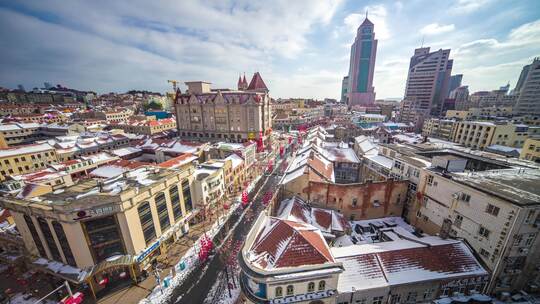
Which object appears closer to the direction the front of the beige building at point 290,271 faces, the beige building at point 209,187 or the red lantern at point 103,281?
the red lantern

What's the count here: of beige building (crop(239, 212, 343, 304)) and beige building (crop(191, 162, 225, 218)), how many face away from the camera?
0

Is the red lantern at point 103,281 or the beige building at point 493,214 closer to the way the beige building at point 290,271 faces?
the red lantern

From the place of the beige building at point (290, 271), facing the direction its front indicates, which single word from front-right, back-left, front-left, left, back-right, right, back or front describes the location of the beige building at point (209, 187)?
right

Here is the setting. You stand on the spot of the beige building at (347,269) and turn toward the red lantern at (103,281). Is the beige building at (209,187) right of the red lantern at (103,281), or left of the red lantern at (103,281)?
right

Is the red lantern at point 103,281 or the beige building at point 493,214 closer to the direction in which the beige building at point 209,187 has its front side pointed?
the beige building

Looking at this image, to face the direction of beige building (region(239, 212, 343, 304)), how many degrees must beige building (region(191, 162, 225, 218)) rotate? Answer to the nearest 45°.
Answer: approximately 45° to its right

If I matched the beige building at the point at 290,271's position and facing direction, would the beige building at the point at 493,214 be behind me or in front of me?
behind

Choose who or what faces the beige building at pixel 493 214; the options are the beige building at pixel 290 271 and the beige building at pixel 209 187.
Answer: the beige building at pixel 209 187

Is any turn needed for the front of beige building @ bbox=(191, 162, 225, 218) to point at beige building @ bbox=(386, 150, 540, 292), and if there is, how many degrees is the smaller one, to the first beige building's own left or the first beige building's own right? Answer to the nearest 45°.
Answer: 0° — it already faces it

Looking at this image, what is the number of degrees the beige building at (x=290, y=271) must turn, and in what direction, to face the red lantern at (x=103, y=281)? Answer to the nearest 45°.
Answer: approximately 45° to its right

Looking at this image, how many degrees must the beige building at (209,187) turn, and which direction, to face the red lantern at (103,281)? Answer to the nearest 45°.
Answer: approximately 90° to its right

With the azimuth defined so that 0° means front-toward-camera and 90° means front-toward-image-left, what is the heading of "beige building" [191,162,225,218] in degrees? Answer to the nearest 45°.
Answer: approximately 315°
